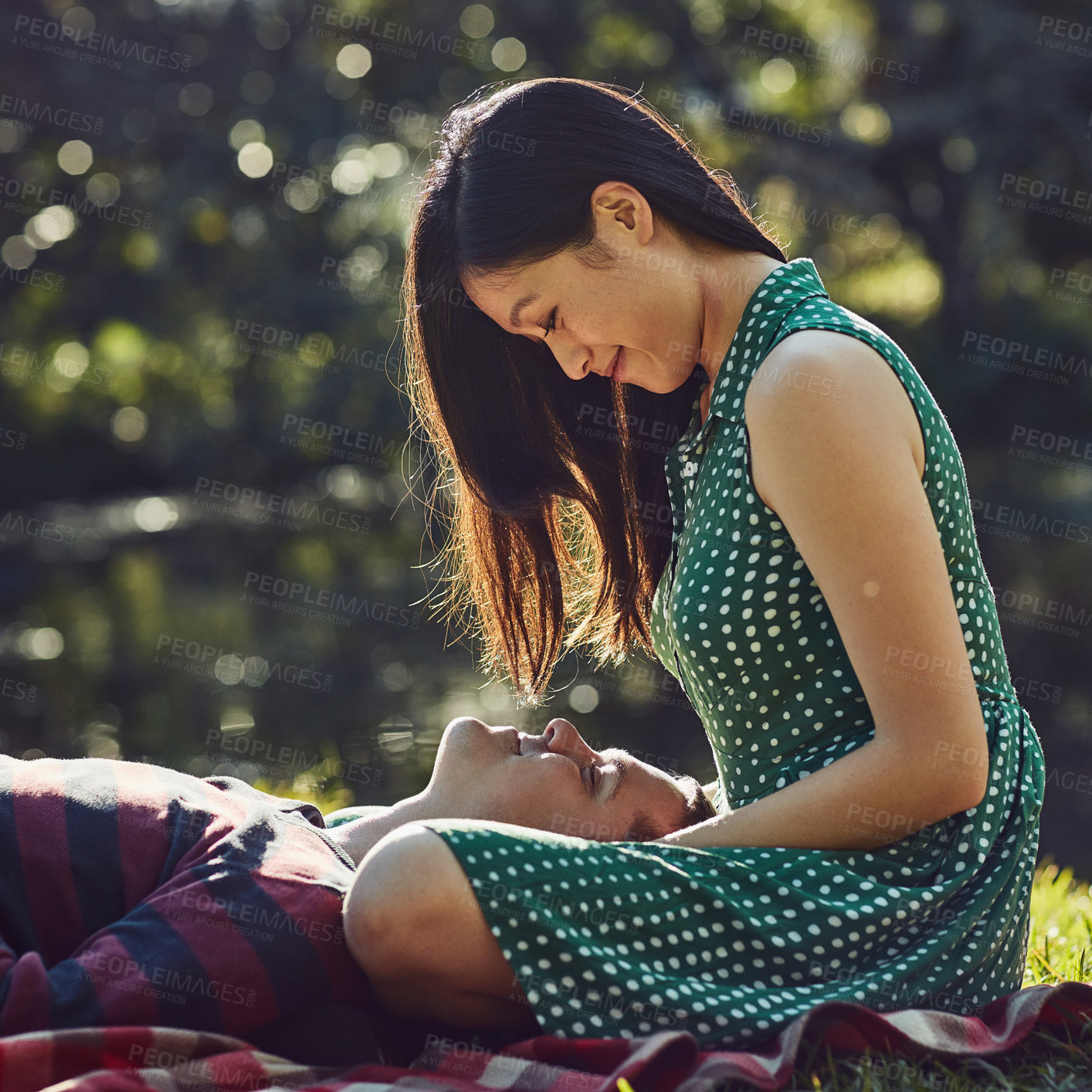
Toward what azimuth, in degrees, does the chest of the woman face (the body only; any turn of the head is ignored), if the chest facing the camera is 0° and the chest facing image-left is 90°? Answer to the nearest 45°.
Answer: approximately 90°

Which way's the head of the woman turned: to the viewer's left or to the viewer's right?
to the viewer's left
